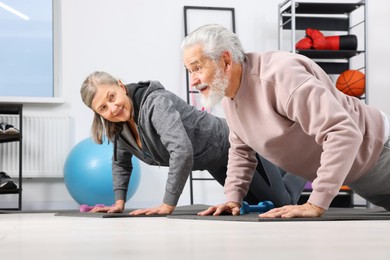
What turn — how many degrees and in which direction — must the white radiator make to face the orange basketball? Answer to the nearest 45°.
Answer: approximately 90° to its left

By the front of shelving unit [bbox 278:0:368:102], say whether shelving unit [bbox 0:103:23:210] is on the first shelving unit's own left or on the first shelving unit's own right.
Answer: on the first shelving unit's own right

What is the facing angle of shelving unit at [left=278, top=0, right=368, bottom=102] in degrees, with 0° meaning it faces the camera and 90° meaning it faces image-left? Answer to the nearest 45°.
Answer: approximately 0°

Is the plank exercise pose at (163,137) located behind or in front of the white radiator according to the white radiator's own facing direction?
in front

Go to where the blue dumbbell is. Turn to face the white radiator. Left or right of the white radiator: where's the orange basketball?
right

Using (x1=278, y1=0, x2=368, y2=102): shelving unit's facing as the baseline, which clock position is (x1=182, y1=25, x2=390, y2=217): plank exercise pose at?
The plank exercise pose is roughly at 12 o'clock from the shelving unit.

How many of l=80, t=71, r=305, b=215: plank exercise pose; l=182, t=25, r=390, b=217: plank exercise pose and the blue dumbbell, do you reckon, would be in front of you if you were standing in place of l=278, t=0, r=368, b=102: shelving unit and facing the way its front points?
3

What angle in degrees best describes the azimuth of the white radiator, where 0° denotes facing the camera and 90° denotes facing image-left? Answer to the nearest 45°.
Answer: approximately 0°

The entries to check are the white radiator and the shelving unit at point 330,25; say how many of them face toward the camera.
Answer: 2
